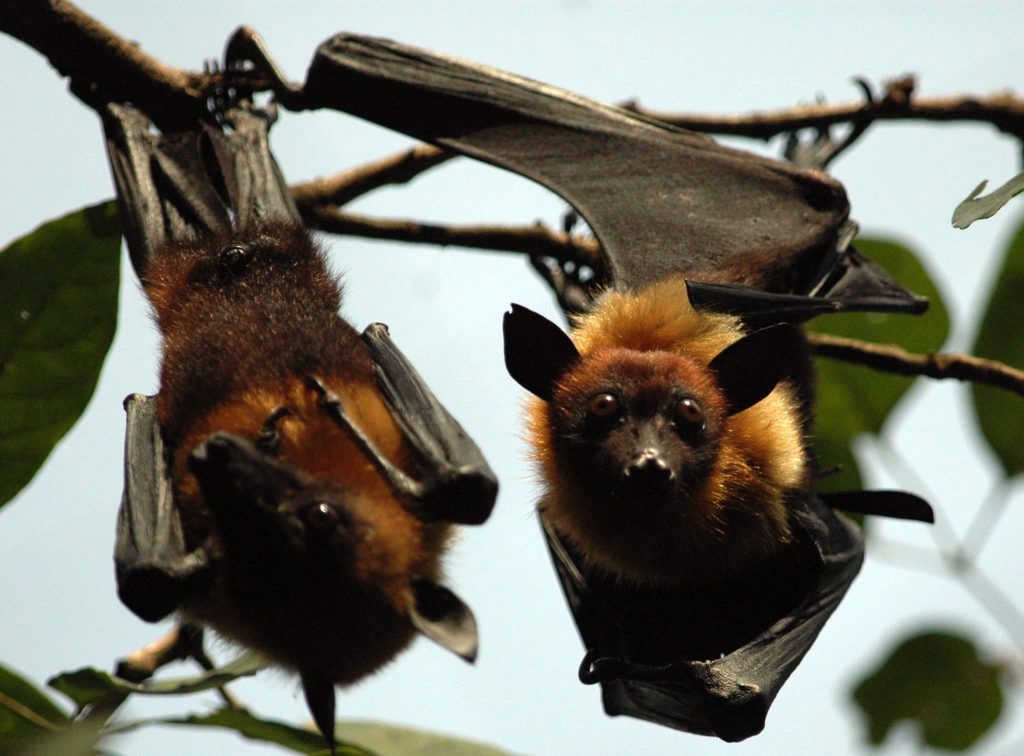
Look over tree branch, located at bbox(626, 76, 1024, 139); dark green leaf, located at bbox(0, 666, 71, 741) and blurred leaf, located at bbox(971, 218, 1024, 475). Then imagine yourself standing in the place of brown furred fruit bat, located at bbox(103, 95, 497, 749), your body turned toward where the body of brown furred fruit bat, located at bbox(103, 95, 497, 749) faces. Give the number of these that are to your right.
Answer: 1

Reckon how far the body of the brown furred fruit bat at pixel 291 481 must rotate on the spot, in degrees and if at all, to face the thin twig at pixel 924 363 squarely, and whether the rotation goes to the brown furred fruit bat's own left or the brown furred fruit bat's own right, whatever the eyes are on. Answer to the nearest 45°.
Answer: approximately 90° to the brown furred fruit bat's own left

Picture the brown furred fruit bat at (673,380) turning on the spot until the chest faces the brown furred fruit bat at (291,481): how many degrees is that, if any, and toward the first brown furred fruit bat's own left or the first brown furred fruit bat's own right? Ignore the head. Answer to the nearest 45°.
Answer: approximately 45° to the first brown furred fruit bat's own right

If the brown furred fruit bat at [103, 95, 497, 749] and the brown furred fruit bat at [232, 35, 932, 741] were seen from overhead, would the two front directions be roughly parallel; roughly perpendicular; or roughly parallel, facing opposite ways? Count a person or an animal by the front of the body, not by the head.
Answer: roughly parallel

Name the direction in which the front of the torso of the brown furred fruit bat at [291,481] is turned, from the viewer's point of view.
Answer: toward the camera

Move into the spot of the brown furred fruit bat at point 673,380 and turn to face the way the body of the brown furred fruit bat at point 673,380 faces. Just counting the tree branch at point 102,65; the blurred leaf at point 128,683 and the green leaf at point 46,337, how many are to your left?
0

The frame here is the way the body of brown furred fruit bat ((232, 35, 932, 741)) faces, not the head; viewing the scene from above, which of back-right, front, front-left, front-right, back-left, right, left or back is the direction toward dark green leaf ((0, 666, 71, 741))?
front-right

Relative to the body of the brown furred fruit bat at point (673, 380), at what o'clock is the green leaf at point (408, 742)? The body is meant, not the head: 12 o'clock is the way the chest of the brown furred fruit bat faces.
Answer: The green leaf is roughly at 2 o'clock from the brown furred fruit bat.

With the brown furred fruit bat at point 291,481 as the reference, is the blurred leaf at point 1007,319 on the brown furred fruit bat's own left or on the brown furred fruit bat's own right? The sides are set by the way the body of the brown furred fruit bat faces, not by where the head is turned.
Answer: on the brown furred fruit bat's own left

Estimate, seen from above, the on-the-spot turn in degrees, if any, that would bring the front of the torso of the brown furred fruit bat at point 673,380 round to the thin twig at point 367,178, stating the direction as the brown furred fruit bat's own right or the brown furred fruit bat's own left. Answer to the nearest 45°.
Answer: approximately 135° to the brown furred fruit bat's own right

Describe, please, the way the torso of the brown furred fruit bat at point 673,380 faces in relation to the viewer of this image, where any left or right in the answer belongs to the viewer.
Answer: facing the viewer

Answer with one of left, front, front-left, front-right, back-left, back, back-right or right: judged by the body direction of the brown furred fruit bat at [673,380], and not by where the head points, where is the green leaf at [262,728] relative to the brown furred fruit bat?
front-right

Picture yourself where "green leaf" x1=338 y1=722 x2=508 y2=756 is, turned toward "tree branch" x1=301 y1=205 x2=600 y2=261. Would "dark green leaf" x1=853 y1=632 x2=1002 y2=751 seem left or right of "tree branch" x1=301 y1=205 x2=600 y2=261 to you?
right

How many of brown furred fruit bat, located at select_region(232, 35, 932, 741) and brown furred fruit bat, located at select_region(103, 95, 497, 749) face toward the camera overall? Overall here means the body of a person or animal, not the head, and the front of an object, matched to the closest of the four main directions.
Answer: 2

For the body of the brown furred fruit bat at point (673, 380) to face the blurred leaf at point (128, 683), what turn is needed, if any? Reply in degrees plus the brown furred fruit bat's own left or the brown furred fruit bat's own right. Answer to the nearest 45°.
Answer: approximately 45° to the brown furred fruit bat's own right
